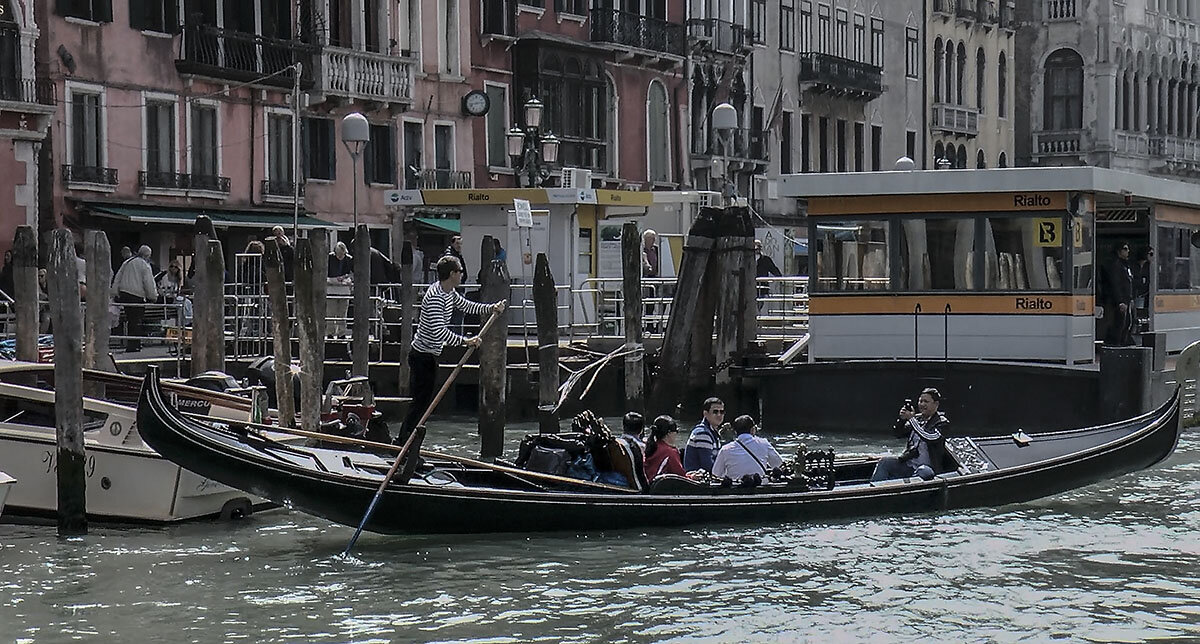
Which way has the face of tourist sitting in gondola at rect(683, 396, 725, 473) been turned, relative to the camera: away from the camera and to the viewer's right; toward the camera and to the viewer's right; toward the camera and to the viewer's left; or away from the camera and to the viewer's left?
toward the camera and to the viewer's right

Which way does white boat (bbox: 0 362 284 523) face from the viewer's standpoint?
to the viewer's left

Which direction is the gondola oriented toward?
to the viewer's right

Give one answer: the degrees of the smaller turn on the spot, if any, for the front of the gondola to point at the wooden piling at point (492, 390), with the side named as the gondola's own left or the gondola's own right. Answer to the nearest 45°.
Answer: approximately 90° to the gondola's own left

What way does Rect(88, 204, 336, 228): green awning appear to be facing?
toward the camera

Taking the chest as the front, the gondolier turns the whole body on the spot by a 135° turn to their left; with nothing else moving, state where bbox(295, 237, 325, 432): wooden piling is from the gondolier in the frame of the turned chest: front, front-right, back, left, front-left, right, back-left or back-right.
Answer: front

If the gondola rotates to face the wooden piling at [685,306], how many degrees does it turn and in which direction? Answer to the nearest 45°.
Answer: approximately 90° to its left

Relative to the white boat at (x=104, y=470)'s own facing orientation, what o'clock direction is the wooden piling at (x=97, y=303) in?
The wooden piling is roughly at 3 o'clock from the white boat.

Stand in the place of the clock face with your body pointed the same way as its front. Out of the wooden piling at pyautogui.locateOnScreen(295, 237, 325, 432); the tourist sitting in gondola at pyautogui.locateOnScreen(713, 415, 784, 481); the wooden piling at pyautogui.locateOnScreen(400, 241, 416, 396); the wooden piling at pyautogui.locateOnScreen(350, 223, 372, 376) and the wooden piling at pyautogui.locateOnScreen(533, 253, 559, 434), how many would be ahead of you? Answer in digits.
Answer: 5

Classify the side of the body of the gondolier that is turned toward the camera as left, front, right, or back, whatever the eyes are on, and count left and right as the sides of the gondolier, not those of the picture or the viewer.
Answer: right

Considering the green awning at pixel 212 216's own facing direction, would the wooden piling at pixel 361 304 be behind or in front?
in front

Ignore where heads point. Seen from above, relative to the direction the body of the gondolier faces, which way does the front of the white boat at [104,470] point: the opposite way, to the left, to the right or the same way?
the opposite way

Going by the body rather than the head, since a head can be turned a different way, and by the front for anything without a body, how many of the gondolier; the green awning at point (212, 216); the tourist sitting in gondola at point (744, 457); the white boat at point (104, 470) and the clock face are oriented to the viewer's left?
1

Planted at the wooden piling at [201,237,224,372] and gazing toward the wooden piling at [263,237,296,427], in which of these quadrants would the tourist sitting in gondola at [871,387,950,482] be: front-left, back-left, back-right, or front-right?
front-left

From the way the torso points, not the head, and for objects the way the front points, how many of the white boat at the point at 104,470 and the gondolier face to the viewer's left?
1
